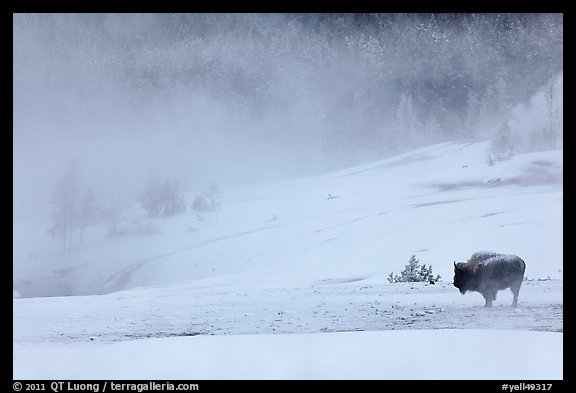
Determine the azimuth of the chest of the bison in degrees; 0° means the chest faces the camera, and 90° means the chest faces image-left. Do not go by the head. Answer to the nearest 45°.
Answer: approximately 90°

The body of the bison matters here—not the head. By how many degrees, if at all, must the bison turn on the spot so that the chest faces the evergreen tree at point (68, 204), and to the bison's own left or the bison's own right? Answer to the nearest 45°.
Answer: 0° — it already faces it

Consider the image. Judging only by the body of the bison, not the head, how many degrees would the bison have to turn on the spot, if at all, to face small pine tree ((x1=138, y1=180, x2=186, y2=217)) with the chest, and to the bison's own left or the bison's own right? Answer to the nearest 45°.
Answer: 0° — it already faces it
